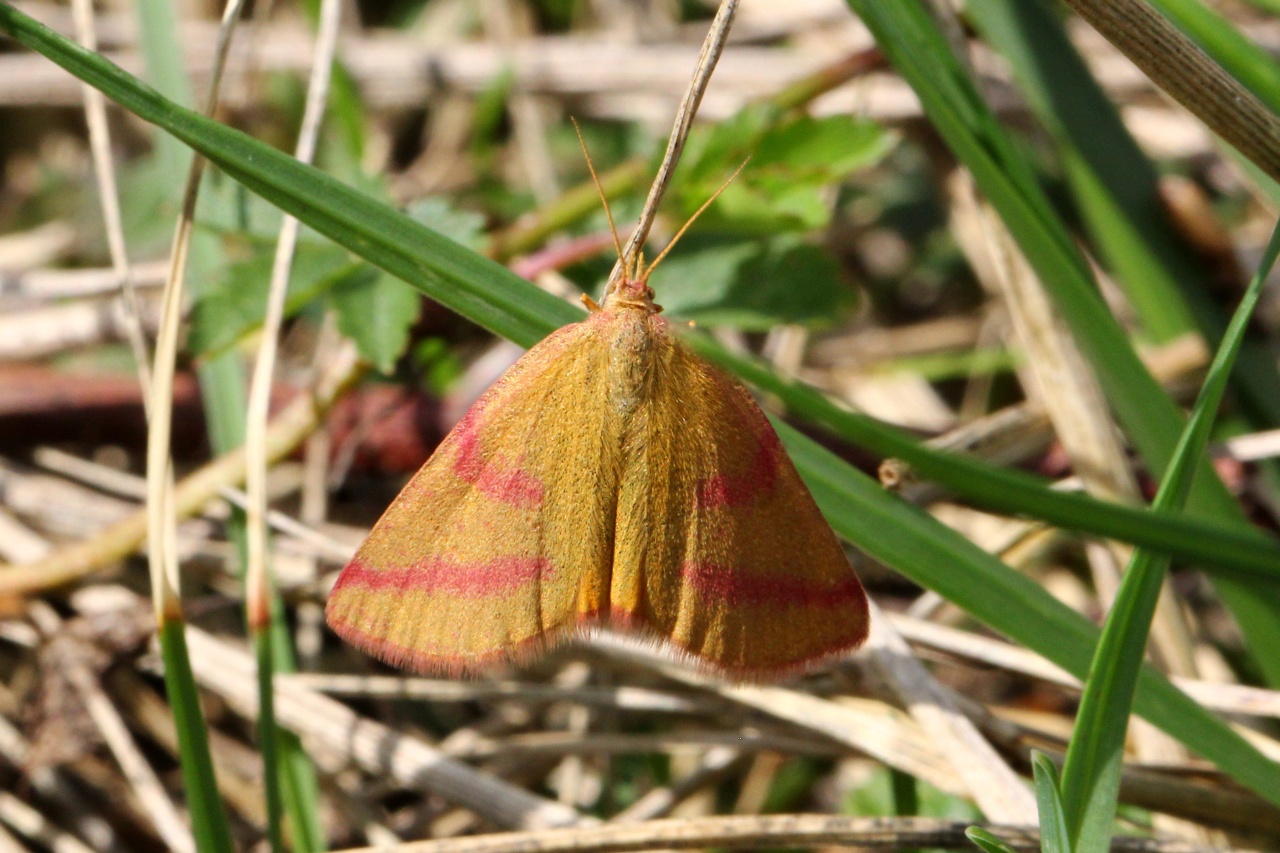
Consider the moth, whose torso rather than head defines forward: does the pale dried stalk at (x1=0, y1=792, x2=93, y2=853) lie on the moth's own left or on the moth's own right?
on the moth's own left

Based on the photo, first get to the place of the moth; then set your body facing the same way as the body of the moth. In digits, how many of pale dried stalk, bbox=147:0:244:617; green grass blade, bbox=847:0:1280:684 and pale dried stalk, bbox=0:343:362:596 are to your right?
1

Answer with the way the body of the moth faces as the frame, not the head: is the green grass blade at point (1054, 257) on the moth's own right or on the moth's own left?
on the moth's own right

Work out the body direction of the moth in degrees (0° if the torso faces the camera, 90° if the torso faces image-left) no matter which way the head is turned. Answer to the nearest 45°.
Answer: approximately 180°
